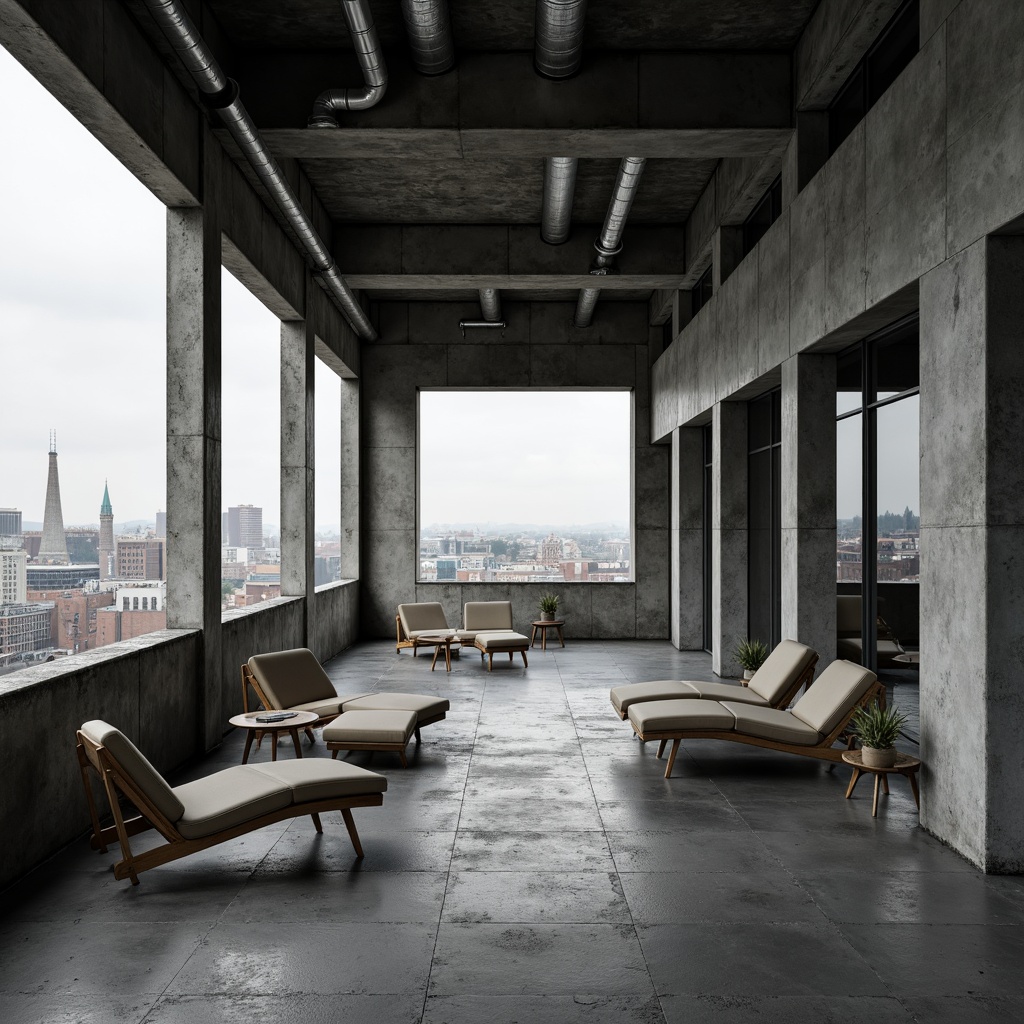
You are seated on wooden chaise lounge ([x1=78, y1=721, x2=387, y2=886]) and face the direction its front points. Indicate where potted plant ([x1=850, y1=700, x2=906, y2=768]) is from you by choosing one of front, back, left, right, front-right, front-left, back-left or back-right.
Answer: front

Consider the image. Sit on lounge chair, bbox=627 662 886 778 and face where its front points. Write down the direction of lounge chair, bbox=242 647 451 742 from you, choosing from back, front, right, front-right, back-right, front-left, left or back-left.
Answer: front

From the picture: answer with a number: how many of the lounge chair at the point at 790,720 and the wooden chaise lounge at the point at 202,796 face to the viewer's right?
1

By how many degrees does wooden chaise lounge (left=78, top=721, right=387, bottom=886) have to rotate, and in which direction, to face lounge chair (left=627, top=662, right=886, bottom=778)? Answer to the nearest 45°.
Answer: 0° — it already faces it

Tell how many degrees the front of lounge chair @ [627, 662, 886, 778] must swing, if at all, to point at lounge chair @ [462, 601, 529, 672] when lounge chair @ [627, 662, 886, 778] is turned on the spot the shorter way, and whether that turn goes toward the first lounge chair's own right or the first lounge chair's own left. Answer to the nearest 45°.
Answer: approximately 45° to the first lounge chair's own right

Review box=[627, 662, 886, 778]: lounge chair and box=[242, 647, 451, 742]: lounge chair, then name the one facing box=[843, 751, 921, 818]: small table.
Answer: box=[242, 647, 451, 742]: lounge chair

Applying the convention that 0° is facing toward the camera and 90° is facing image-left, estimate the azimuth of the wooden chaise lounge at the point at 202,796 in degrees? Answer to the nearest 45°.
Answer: approximately 270°

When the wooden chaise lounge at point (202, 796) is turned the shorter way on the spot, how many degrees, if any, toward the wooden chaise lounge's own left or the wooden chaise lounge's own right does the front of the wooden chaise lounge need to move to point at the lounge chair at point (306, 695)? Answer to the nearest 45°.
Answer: approximately 90° to the wooden chaise lounge's own left

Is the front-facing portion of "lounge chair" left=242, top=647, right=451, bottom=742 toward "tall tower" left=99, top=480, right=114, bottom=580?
no

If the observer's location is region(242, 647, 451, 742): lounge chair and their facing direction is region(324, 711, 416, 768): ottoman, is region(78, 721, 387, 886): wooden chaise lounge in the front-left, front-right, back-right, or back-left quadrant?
front-right

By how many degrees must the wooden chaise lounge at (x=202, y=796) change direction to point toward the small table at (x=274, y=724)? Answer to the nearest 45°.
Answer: approximately 90° to its left

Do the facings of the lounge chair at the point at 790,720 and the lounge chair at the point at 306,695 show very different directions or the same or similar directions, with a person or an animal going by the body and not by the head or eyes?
very different directions

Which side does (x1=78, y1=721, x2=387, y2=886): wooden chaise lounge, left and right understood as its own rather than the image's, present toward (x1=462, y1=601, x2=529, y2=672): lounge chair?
left

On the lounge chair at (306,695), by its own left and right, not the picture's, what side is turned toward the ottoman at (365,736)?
front

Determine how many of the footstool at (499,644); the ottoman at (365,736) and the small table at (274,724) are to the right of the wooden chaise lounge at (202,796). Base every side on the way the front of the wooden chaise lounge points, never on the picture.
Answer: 0

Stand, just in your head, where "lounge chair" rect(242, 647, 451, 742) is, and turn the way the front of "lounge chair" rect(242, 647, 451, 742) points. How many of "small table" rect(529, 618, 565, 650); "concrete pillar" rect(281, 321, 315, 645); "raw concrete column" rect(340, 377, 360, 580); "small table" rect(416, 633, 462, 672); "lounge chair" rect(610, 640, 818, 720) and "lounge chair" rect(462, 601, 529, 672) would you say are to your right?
0

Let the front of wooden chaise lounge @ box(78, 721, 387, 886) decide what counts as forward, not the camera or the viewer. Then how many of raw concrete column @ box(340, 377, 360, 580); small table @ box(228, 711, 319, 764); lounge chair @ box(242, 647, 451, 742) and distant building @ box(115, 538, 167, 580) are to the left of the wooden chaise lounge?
4

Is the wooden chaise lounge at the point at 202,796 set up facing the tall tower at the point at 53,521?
no

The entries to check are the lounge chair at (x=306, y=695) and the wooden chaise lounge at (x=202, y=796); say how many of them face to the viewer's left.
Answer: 0

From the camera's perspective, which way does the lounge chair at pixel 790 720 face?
to the viewer's left
